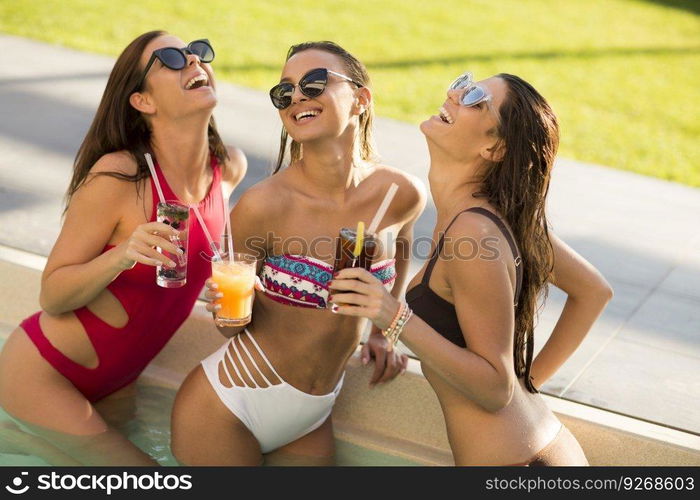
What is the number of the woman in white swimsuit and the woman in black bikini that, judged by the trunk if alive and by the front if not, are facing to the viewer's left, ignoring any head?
1

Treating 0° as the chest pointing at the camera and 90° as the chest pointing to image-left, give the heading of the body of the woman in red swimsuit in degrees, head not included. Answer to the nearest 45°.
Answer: approximately 315°

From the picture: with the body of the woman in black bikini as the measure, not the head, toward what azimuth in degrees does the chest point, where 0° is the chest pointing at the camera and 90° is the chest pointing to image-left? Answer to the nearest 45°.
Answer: approximately 90°

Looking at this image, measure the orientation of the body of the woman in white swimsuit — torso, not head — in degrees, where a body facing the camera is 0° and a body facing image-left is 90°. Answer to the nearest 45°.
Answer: approximately 0°

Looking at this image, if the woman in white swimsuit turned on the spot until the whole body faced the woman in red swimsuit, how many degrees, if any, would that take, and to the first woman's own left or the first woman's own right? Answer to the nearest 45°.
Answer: approximately 90° to the first woman's own right

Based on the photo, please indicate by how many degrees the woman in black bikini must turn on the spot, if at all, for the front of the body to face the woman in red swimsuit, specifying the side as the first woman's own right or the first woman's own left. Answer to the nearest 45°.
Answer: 0° — they already face them
